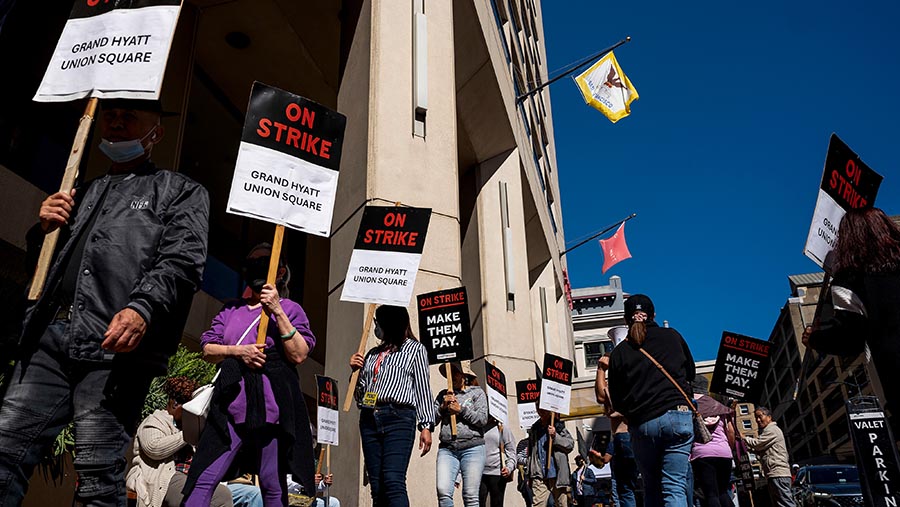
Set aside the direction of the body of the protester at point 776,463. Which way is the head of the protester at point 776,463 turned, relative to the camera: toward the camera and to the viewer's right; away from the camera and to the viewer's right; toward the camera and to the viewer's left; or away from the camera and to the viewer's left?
toward the camera and to the viewer's left

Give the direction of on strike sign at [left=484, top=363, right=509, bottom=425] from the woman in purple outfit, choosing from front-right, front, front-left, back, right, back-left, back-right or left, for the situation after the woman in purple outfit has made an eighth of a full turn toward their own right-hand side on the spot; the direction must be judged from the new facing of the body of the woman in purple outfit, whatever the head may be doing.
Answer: back

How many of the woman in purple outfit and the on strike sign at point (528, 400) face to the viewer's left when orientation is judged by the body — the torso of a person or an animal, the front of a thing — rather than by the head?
0

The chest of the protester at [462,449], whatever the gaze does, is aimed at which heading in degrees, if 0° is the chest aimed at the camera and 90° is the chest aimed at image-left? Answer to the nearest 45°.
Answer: approximately 45°

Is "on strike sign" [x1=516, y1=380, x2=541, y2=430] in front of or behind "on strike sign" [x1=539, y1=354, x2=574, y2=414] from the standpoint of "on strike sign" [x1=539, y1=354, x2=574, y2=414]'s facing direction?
behind

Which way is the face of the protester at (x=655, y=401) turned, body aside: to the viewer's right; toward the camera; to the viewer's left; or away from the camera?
away from the camera

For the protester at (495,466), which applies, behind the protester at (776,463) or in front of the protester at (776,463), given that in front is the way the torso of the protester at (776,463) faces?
in front

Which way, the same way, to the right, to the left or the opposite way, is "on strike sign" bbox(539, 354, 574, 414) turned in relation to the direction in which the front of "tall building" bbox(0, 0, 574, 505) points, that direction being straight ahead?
to the right
